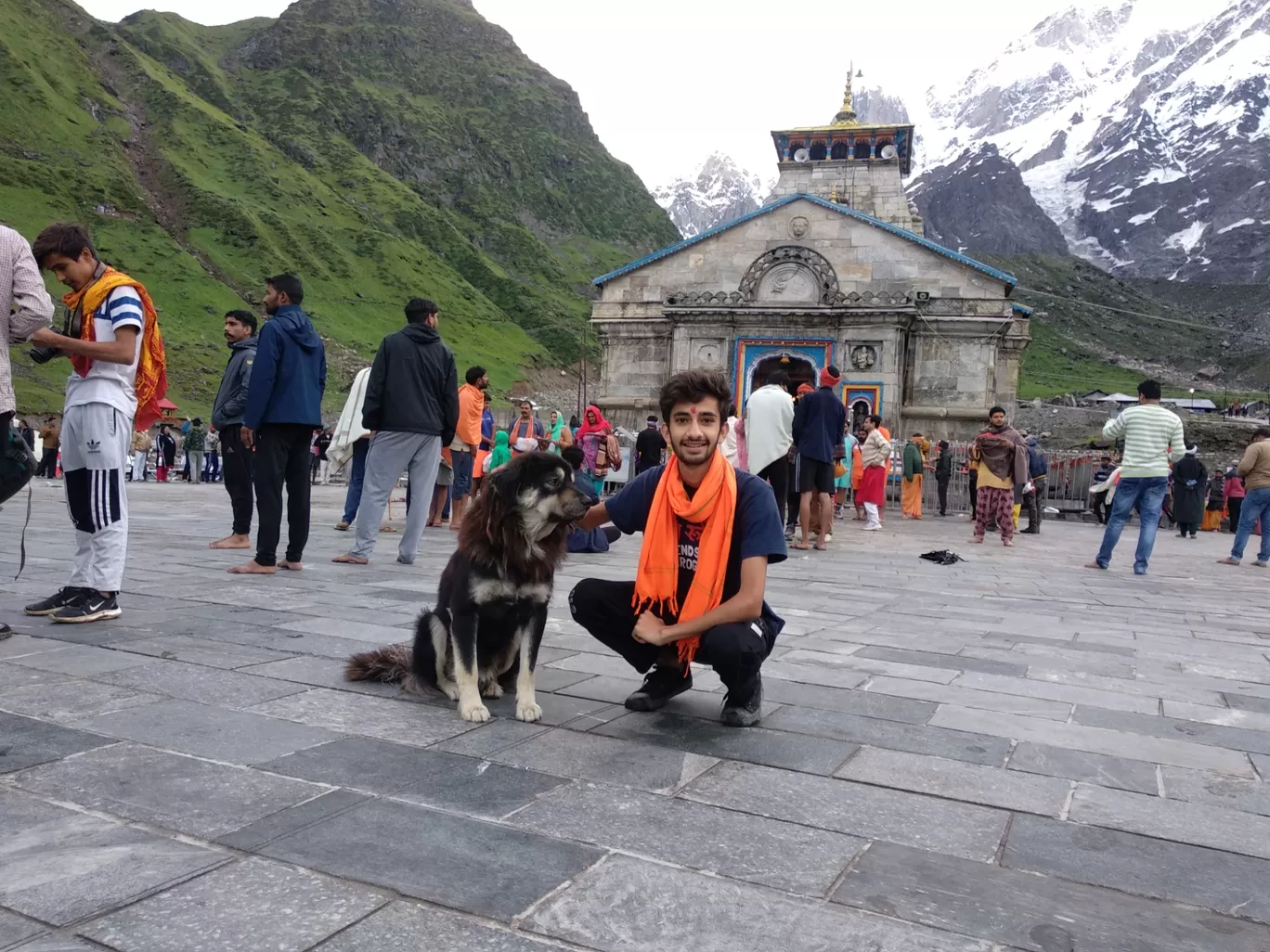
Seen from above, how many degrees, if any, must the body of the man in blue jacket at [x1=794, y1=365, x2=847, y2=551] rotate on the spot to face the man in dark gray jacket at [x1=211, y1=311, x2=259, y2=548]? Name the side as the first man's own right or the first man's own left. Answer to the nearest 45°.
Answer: approximately 135° to the first man's own left

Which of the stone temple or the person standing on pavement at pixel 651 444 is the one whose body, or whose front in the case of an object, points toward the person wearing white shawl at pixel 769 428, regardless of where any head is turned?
the stone temple

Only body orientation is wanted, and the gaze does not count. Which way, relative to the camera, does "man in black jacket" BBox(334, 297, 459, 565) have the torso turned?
away from the camera

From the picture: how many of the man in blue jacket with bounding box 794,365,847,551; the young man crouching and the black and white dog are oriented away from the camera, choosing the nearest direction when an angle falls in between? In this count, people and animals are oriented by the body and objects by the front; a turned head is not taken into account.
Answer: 1

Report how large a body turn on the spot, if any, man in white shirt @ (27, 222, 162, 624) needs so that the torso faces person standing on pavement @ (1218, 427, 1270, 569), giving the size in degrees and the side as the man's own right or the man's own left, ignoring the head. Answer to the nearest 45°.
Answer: approximately 180°

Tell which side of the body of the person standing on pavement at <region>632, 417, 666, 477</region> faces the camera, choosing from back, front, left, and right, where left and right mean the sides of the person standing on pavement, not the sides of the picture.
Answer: back

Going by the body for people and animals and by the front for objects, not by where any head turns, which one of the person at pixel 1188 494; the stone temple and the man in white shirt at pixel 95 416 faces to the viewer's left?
the man in white shirt

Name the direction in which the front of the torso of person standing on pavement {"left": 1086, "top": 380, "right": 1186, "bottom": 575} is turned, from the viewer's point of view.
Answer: away from the camera

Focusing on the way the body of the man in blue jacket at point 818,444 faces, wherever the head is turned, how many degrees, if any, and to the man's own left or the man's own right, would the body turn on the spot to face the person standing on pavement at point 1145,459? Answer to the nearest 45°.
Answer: approximately 90° to the man's own right

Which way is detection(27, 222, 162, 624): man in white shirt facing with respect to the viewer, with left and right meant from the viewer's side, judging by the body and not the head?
facing to the left of the viewer

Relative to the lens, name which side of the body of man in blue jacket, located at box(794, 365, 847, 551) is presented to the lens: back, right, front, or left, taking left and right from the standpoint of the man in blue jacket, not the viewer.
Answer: back
